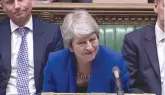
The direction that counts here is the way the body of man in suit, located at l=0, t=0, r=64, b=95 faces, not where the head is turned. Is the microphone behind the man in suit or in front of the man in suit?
in front

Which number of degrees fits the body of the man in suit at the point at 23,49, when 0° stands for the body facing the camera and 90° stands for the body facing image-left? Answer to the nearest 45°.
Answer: approximately 0°

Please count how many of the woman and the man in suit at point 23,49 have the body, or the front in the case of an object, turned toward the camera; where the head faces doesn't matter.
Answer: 2

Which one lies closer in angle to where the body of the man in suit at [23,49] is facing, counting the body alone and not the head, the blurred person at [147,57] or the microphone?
the microphone

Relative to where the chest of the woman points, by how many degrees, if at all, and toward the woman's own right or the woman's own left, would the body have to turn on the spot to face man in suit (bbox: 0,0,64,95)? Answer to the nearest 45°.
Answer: approximately 135° to the woman's own right

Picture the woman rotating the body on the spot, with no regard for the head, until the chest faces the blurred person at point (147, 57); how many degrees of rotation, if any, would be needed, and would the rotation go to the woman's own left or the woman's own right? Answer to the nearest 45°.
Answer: approximately 135° to the woman's own left

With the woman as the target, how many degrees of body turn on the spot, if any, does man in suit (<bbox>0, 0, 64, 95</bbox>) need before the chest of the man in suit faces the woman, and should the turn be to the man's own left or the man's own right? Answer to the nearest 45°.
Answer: approximately 45° to the man's own left

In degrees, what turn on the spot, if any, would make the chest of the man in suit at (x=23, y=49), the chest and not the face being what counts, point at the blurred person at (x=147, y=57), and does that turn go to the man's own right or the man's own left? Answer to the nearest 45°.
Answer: approximately 90° to the man's own left
